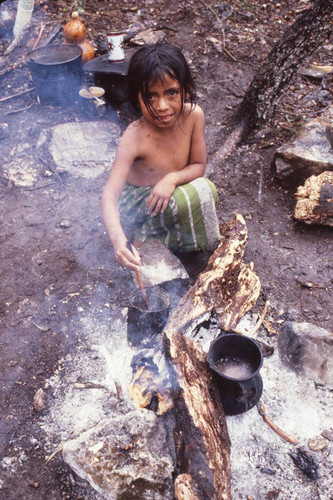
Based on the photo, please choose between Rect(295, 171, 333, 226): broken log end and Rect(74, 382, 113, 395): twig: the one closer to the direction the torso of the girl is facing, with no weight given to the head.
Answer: the twig

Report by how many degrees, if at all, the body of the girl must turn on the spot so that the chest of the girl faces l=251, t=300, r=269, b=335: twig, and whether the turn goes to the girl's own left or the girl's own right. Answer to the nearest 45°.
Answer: approximately 45° to the girl's own left

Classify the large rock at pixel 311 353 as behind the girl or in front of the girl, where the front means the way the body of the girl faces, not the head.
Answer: in front

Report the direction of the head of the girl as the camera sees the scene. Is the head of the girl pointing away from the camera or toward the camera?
toward the camera

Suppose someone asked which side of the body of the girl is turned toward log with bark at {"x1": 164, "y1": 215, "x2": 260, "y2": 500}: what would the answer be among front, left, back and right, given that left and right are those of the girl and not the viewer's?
front

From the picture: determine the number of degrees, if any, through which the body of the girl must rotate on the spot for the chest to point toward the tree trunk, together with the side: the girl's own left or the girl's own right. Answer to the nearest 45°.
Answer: approximately 135° to the girl's own left

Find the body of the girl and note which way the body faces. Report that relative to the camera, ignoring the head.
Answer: toward the camera

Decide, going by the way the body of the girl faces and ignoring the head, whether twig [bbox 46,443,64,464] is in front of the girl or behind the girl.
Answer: in front

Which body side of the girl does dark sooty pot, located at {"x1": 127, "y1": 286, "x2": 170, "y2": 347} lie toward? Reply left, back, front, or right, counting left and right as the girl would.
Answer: front

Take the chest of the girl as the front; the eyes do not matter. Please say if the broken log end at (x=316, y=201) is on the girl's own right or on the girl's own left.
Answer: on the girl's own left
